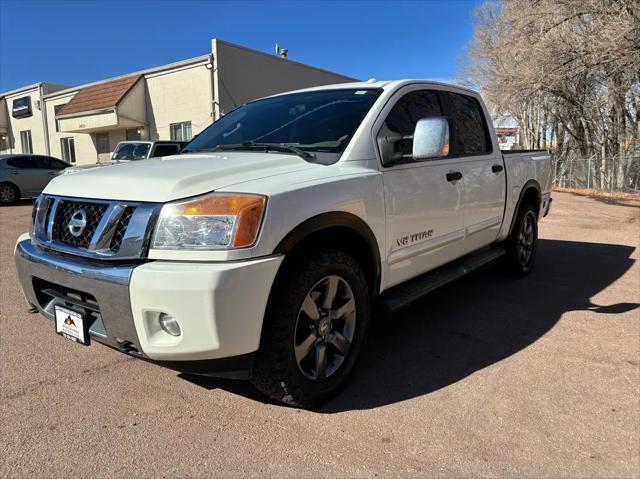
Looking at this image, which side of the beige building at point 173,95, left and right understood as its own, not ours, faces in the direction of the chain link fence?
left

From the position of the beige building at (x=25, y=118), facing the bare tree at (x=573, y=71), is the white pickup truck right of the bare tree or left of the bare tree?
right

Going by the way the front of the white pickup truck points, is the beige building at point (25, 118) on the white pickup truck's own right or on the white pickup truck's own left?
on the white pickup truck's own right

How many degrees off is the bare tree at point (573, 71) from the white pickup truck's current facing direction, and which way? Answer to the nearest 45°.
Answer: approximately 180°

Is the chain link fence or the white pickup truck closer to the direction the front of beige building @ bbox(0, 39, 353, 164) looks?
the white pickup truck

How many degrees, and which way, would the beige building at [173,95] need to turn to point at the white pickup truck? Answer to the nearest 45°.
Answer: approximately 45° to its left

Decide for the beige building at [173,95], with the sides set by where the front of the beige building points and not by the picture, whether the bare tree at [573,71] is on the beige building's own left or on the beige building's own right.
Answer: on the beige building's own left

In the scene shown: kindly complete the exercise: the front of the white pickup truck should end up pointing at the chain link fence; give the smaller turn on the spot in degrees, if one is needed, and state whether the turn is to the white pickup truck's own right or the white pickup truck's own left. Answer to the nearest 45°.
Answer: approximately 180°

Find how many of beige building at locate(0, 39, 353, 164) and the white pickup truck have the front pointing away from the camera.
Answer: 0

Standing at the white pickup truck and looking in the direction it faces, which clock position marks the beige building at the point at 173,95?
The beige building is roughly at 4 o'clock from the white pickup truck.
